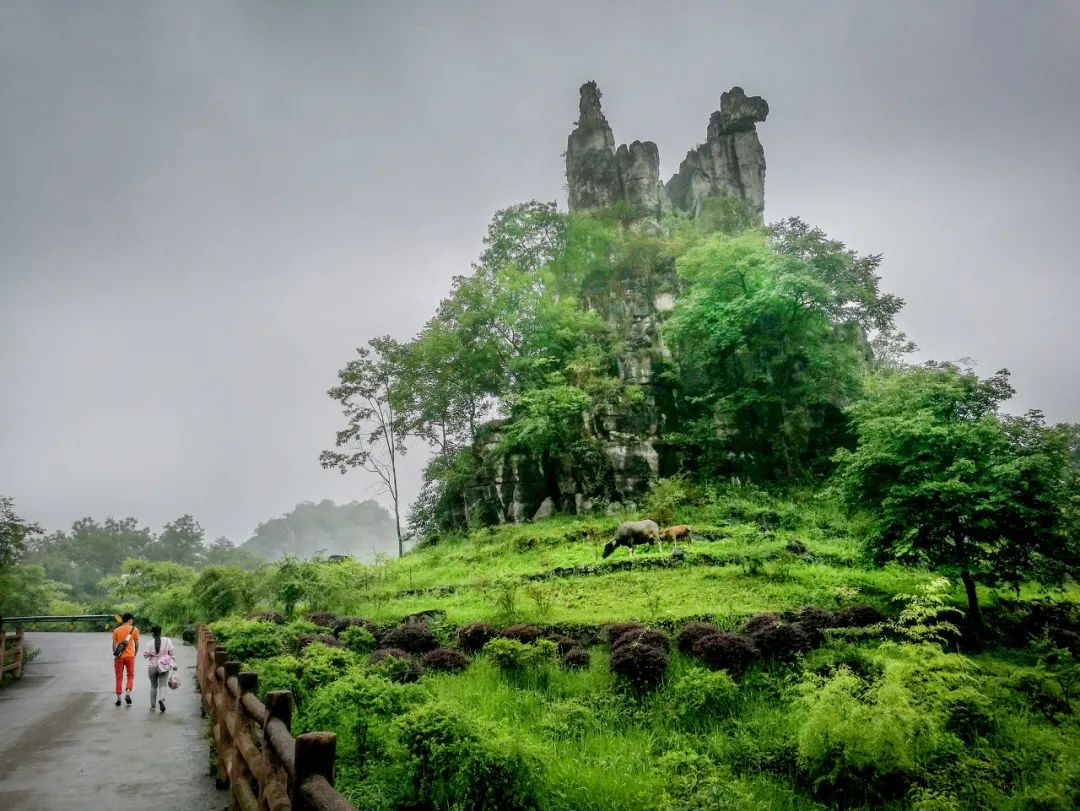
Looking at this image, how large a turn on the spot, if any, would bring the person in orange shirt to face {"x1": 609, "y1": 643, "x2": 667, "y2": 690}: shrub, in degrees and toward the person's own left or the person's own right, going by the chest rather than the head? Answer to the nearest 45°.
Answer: approximately 135° to the person's own right

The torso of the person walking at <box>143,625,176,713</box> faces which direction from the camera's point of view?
away from the camera

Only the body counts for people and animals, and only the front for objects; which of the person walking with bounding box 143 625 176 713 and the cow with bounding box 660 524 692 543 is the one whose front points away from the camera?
the person walking

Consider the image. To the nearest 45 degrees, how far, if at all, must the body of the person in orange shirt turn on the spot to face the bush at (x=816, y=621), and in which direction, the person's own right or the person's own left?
approximately 135° to the person's own right

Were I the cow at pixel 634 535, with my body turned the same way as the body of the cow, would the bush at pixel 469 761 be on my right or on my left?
on my left

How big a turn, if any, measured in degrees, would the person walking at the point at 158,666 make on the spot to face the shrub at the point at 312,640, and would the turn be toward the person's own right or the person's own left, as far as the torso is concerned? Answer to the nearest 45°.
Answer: approximately 90° to the person's own right

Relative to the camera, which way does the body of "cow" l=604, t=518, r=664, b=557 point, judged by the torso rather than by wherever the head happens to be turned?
to the viewer's left

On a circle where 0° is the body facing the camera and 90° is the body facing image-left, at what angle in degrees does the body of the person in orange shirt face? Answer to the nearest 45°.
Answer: approximately 180°
